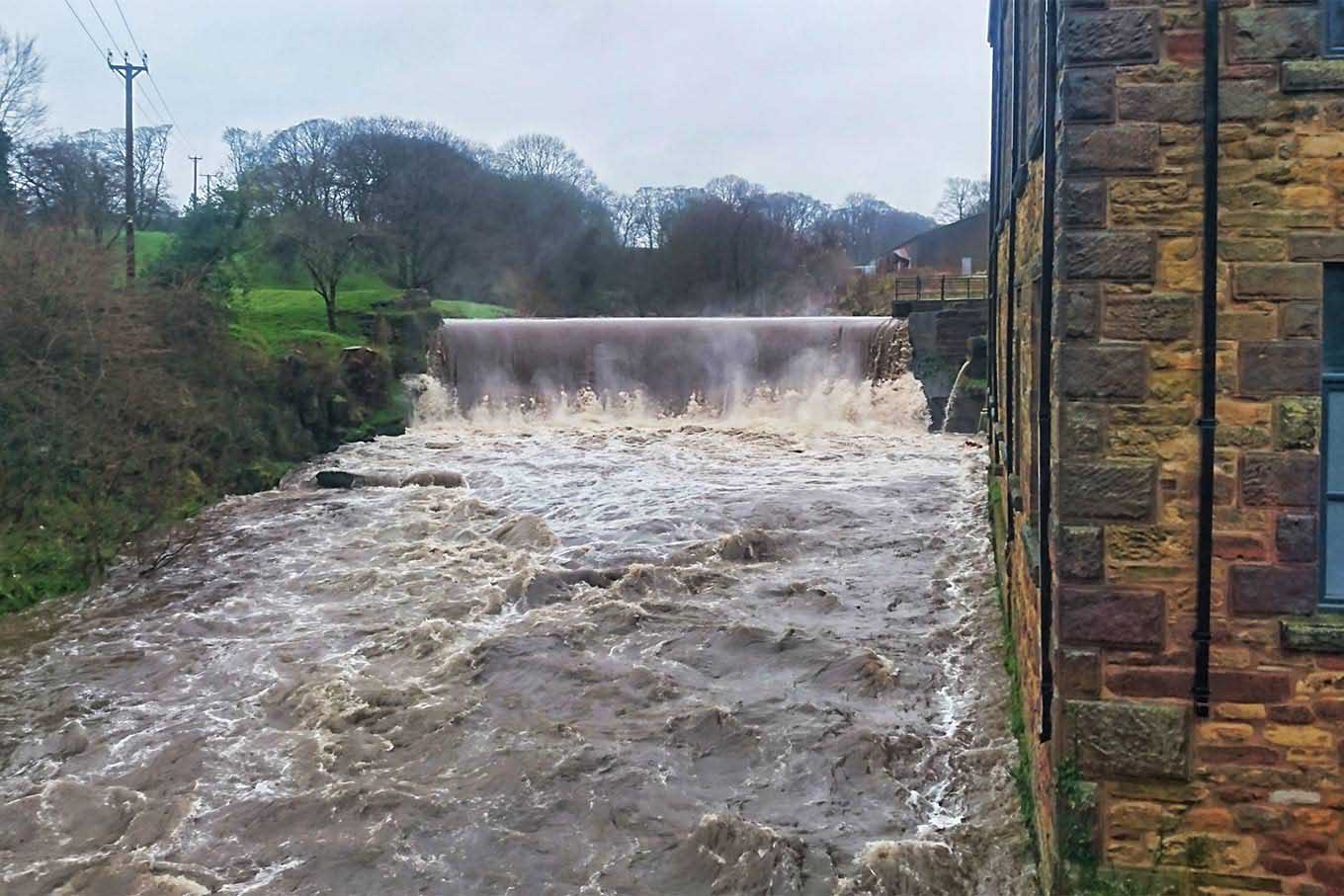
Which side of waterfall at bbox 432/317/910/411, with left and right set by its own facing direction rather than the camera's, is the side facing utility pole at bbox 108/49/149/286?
right

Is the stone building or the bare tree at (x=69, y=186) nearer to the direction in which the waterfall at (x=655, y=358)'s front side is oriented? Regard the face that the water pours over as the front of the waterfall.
the stone building

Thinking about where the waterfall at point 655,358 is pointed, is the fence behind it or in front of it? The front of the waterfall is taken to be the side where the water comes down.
behind

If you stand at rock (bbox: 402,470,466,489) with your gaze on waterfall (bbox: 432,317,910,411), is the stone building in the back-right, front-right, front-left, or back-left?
back-right

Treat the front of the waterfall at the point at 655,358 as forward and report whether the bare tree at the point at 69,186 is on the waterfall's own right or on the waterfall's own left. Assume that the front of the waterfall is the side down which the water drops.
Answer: on the waterfall's own right

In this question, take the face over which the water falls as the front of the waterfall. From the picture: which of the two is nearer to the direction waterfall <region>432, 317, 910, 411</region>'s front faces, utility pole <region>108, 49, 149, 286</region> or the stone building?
the stone building

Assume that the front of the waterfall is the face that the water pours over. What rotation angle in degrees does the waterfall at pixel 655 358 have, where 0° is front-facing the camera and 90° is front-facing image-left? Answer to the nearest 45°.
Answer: approximately 0°

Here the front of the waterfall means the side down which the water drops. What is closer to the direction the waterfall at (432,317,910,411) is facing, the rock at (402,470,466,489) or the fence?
the rock
